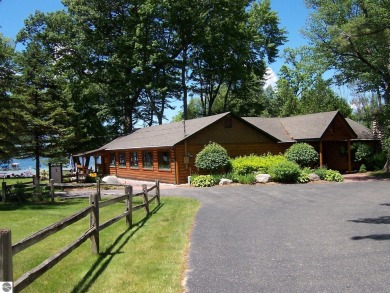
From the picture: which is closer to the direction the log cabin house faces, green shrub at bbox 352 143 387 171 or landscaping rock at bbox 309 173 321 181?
the landscaping rock
